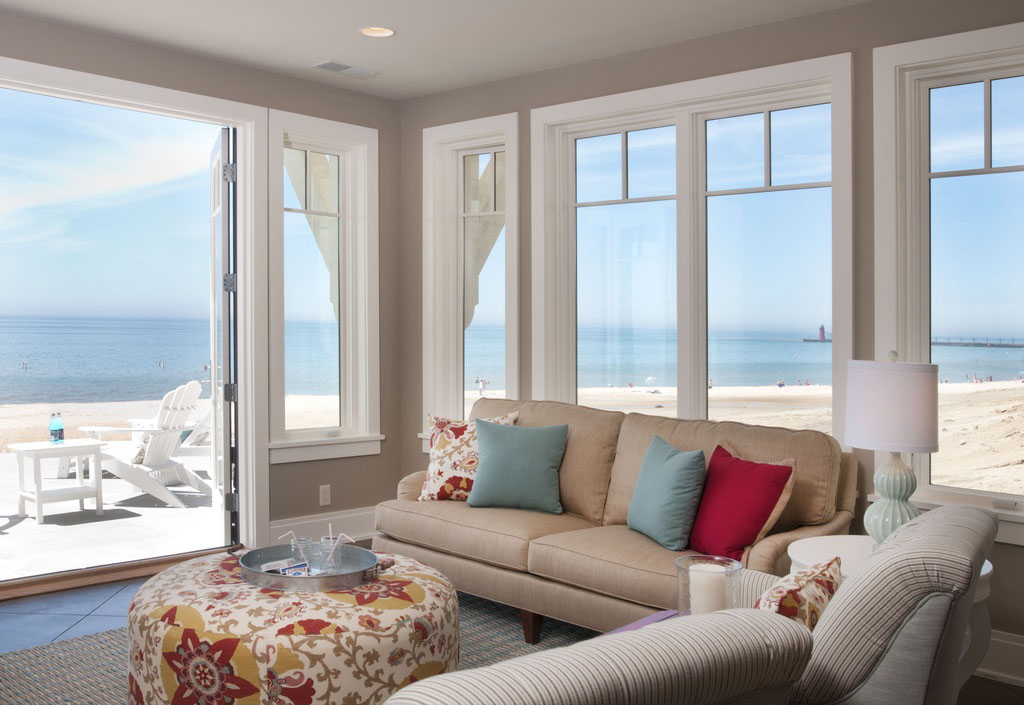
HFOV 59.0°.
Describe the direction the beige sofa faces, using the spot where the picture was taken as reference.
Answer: facing the viewer and to the left of the viewer

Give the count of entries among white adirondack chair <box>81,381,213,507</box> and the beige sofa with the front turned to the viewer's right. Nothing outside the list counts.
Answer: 0

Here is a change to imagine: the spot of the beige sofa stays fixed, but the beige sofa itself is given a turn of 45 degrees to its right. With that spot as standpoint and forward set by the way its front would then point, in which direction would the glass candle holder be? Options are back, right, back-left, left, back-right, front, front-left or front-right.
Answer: left

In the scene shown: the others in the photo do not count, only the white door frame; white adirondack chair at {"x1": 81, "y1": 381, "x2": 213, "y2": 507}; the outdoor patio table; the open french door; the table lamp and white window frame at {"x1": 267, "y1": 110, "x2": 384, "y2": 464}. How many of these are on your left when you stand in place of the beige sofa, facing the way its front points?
1

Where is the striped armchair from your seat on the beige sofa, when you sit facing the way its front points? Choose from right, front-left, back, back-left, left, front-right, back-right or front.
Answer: front-left

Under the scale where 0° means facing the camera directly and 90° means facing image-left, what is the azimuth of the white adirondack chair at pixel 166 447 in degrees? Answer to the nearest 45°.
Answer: approximately 135°

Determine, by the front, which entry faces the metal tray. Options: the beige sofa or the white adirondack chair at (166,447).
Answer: the beige sofa

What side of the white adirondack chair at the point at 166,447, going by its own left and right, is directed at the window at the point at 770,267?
back

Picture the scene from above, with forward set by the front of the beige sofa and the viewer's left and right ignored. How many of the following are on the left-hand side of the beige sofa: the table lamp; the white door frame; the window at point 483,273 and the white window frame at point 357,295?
1

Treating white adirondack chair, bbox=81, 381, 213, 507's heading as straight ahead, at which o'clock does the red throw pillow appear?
The red throw pillow is roughly at 7 o'clock from the white adirondack chair.

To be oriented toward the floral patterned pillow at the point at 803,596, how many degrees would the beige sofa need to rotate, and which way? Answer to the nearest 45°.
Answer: approximately 45° to its left

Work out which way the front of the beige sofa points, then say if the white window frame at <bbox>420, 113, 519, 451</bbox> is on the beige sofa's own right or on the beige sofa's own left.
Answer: on the beige sofa's own right

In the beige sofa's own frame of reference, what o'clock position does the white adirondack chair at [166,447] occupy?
The white adirondack chair is roughly at 3 o'clock from the beige sofa.

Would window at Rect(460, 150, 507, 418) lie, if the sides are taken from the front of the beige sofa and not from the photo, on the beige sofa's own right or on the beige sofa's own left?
on the beige sofa's own right

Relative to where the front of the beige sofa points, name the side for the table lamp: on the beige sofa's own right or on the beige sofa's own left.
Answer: on the beige sofa's own left
